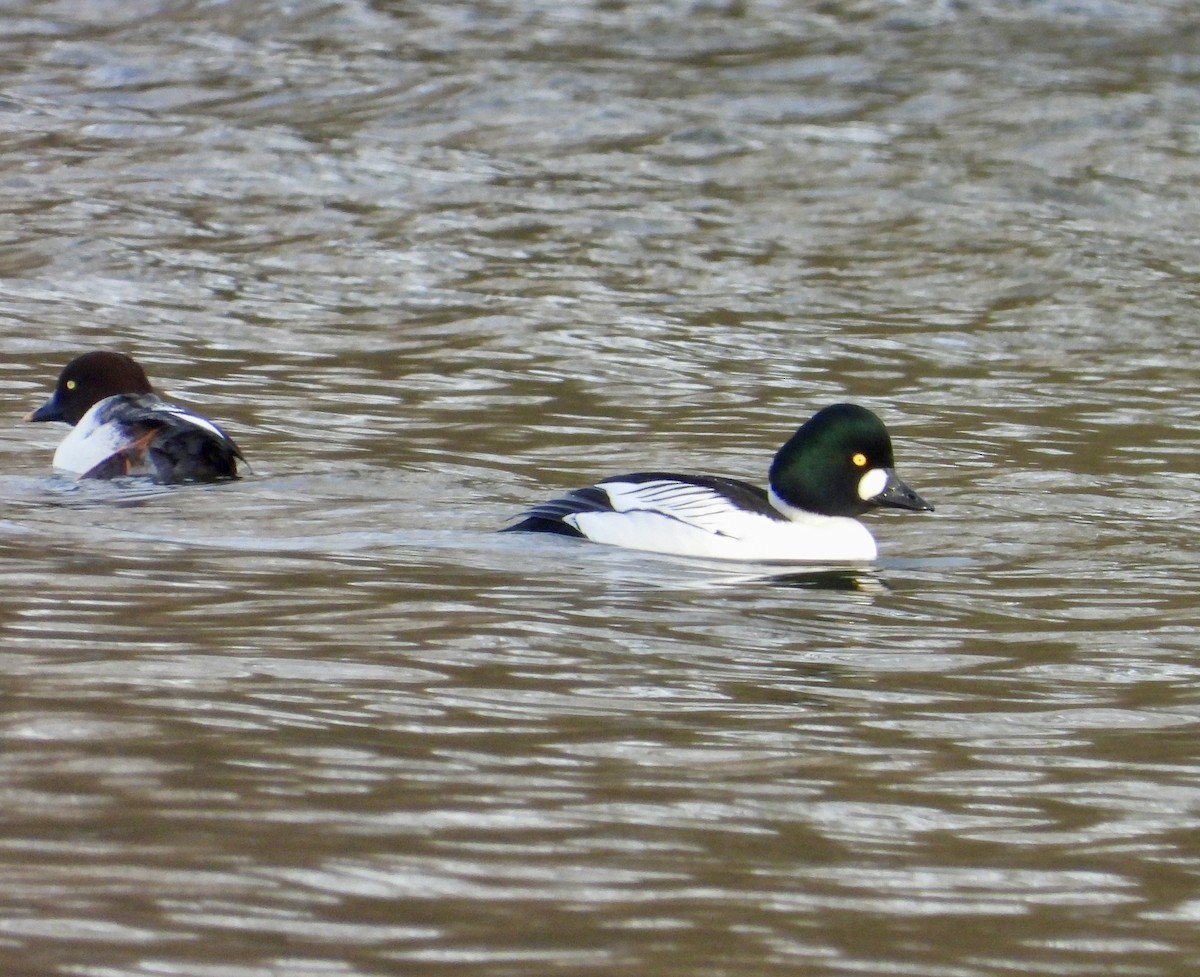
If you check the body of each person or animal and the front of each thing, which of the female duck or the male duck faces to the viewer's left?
the female duck

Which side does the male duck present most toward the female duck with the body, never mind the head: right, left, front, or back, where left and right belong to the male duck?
back

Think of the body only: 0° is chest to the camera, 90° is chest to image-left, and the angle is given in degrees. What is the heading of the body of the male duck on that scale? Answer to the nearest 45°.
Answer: approximately 270°

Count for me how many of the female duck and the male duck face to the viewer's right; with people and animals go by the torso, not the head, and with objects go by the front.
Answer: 1

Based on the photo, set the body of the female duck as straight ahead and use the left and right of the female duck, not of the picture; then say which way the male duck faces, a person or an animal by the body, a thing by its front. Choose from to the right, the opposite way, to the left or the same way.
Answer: the opposite way

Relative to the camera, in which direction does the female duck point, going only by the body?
to the viewer's left

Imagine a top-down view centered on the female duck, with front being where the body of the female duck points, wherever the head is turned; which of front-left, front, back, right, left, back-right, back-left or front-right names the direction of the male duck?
back-left
